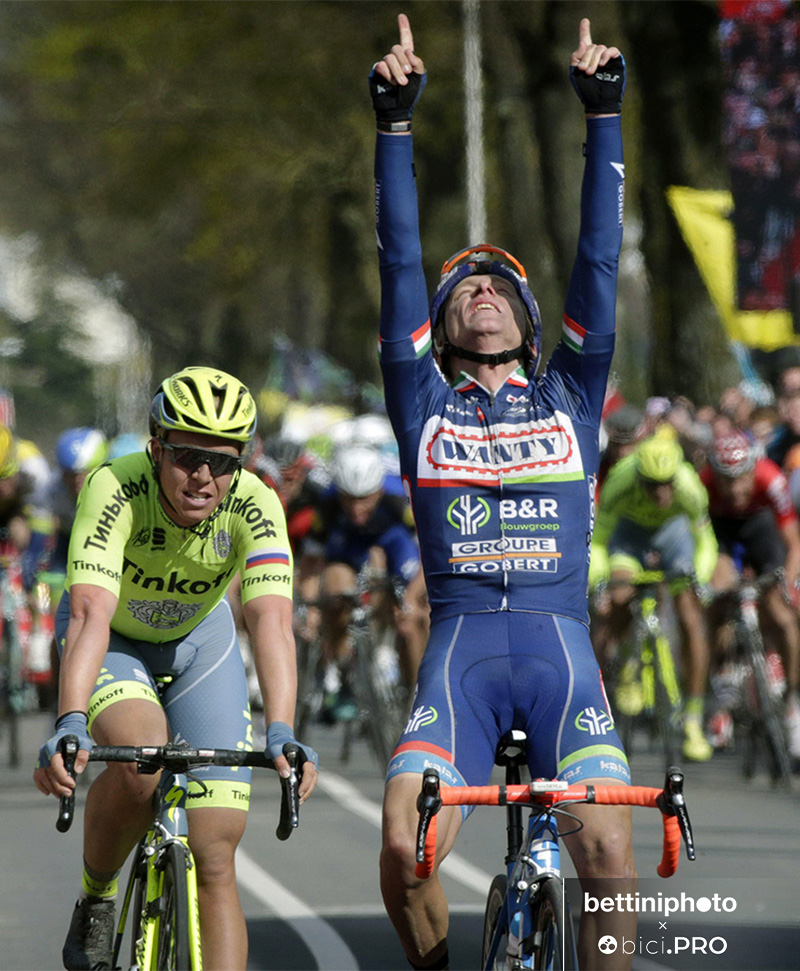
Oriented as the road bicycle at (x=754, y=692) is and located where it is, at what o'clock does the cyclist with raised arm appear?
The cyclist with raised arm is roughly at 12 o'clock from the road bicycle.

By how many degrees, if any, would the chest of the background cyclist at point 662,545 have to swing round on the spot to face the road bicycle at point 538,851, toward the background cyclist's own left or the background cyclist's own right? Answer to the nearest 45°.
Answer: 0° — they already face it

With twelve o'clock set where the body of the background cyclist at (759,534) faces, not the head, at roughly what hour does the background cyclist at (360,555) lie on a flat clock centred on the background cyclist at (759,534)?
the background cyclist at (360,555) is roughly at 3 o'clock from the background cyclist at (759,534).

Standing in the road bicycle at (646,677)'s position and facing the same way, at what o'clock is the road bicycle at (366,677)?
the road bicycle at (366,677) is roughly at 3 o'clock from the road bicycle at (646,677).

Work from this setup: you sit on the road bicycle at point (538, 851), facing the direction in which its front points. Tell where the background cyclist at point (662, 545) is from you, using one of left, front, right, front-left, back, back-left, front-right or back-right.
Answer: back
